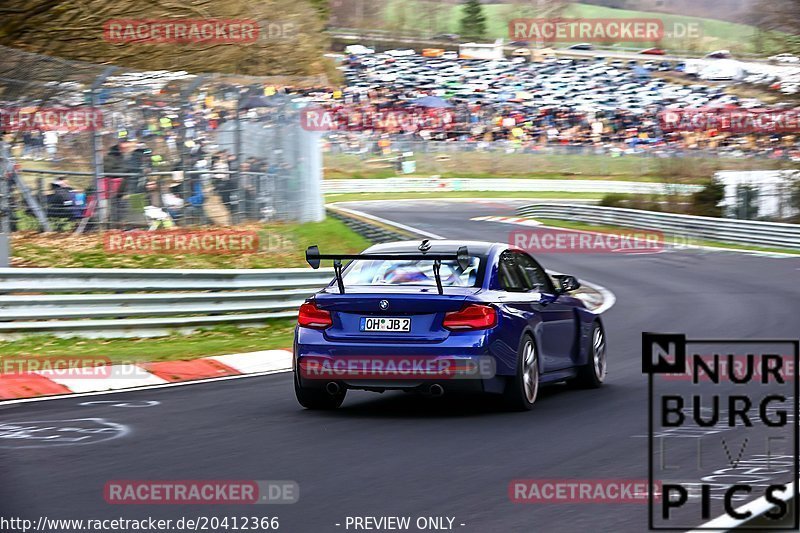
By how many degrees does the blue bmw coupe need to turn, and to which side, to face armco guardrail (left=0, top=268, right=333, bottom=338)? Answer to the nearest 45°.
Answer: approximately 90° to its left

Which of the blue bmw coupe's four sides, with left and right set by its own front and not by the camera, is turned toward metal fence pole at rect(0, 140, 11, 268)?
left

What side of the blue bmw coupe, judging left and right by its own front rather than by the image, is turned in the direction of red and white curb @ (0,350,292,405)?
left

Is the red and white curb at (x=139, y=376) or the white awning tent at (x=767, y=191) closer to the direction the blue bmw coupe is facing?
the white awning tent

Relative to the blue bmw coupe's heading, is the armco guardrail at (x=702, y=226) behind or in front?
in front

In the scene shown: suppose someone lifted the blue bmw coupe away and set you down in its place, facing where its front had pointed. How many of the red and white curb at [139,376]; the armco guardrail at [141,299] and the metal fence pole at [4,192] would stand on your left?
3

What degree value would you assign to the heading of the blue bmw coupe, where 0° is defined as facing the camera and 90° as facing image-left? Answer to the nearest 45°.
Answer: approximately 225°
